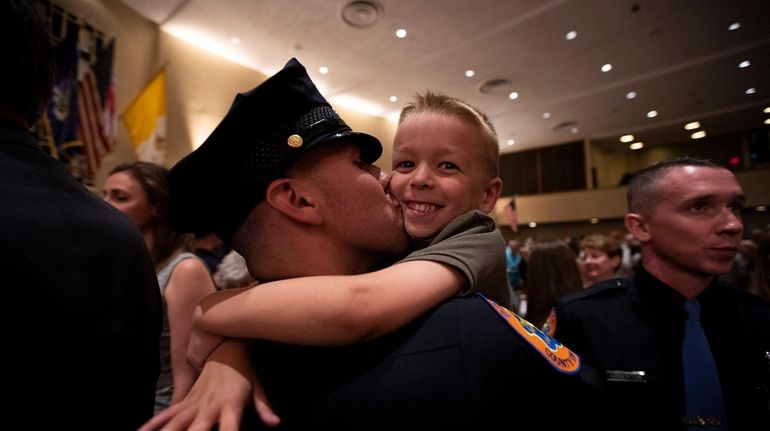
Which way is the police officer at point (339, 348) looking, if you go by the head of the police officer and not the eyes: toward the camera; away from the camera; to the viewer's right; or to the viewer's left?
to the viewer's right

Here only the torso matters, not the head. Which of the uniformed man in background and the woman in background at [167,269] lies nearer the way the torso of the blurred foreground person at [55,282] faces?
the woman in background

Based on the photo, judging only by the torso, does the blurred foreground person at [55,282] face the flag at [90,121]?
yes

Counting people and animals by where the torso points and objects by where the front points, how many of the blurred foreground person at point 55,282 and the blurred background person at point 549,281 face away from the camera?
2

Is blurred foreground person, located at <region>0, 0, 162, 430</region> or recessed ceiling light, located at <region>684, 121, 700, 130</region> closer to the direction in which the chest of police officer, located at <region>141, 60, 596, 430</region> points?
the recessed ceiling light

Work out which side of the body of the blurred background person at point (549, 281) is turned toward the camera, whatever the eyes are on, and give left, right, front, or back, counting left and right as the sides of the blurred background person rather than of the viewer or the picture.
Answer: back

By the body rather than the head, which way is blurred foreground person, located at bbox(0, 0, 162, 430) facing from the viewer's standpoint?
away from the camera

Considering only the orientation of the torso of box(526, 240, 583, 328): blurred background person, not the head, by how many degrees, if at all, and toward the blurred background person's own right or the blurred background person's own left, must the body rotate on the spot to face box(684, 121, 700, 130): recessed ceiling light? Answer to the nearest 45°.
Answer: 0° — they already face it

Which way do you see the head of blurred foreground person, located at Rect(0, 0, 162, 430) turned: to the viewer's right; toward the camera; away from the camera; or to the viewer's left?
away from the camera

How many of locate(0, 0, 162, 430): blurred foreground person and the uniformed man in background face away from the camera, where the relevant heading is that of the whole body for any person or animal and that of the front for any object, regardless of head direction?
1

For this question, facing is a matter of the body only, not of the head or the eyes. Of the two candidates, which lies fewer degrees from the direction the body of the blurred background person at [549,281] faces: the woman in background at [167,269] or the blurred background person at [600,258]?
the blurred background person
